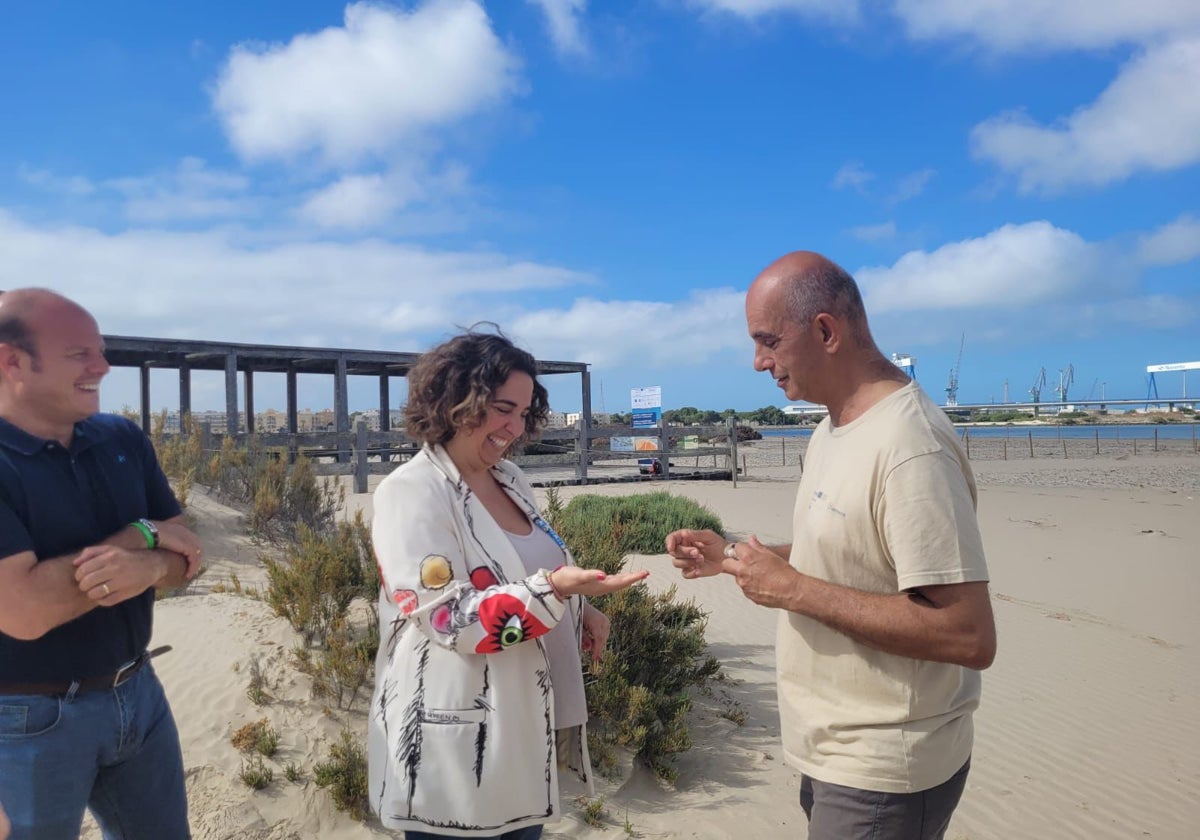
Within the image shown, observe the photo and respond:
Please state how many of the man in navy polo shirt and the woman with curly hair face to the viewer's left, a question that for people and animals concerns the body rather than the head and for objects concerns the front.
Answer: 0

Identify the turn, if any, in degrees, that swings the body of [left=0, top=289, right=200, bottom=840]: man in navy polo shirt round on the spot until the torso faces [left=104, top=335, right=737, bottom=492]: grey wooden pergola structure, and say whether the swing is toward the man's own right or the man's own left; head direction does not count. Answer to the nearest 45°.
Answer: approximately 135° to the man's own left

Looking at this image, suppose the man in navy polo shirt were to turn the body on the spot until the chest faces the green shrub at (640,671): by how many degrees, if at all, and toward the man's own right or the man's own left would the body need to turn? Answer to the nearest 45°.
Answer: approximately 90° to the man's own left

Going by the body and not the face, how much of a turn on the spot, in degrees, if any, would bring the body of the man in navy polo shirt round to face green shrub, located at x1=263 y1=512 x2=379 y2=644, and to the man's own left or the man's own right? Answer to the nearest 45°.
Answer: approximately 90° to the man's own left

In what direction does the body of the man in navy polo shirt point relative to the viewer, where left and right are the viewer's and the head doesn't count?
facing the viewer and to the right of the viewer

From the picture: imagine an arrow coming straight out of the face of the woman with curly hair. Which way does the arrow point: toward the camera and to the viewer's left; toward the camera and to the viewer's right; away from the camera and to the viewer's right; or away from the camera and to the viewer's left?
toward the camera and to the viewer's right

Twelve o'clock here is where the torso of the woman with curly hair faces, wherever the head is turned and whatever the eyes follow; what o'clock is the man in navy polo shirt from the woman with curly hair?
The man in navy polo shirt is roughly at 5 o'clock from the woman with curly hair.

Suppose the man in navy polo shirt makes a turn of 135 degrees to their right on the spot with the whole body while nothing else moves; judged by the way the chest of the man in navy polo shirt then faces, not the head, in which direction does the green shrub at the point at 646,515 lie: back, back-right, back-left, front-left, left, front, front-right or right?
back-right

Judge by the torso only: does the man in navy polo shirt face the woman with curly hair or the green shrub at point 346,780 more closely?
the woman with curly hair

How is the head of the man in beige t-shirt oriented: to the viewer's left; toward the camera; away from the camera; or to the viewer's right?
to the viewer's left

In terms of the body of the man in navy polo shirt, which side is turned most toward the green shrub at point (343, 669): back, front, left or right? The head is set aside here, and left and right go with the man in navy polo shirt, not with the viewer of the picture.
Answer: left
